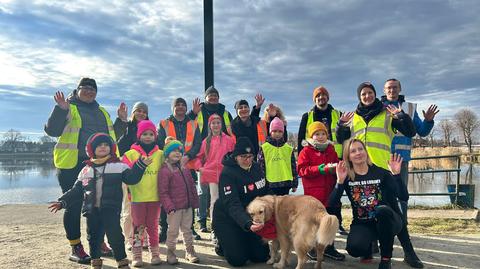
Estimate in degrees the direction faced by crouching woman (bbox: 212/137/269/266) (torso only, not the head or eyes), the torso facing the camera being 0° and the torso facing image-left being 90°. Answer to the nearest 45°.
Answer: approximately 315°

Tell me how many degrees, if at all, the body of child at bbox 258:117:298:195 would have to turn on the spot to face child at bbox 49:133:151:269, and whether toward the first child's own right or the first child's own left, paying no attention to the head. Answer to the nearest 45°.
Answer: approximately 45° to the first child's own right

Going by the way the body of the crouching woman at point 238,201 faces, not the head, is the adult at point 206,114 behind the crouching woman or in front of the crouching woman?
behind

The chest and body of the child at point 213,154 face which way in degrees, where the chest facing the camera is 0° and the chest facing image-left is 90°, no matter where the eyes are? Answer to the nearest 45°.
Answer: approximately 0°

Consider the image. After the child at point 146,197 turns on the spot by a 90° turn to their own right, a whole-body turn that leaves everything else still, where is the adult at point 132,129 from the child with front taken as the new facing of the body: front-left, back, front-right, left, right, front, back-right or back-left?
right

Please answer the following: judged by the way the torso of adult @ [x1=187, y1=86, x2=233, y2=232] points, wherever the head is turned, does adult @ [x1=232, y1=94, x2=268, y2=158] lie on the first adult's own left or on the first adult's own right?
on the first adult's own left

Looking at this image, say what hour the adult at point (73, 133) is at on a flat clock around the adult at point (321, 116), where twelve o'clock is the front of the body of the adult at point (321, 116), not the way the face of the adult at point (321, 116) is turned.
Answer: the adult at point (73, 133) is roughly at 2 o'clock from the adult at point (321, 116).

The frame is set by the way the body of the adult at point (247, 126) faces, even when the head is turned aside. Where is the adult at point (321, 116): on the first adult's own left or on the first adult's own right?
on the first adult's own left

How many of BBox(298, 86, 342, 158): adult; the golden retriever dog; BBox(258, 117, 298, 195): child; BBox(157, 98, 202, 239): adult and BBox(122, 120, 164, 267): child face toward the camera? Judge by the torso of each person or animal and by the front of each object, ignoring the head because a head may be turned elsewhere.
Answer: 4
